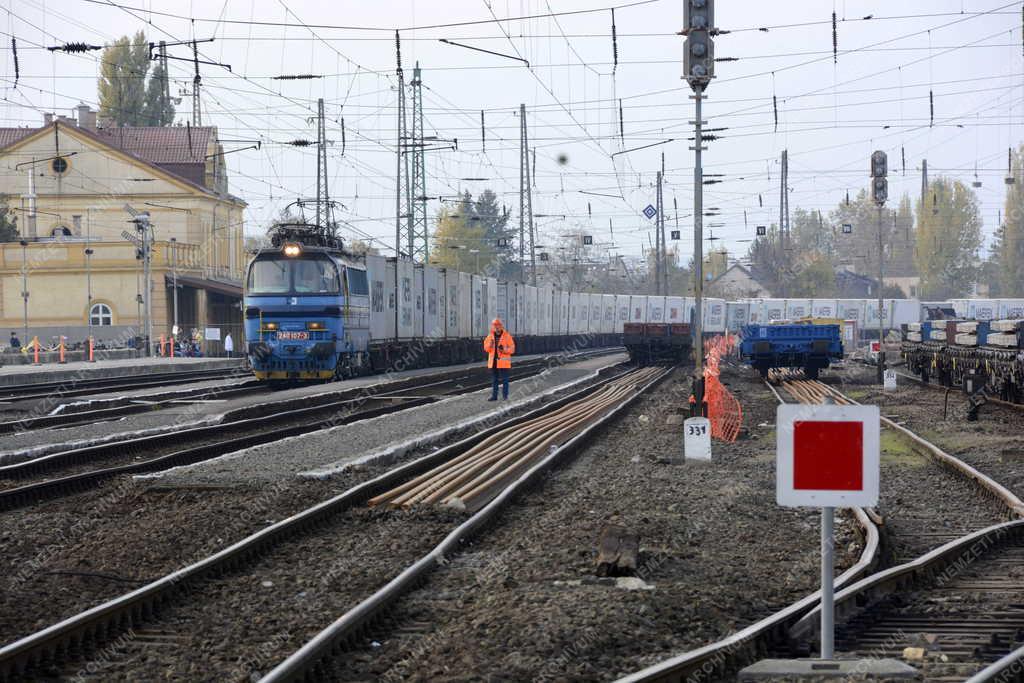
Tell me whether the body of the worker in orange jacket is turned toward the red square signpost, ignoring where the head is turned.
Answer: yes

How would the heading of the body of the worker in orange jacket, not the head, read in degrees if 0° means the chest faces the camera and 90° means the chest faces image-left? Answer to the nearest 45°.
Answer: approximately 0°

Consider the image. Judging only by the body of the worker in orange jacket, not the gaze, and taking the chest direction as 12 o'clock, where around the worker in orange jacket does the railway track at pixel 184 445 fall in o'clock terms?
The railway track is roughly at 1 o'clock from the worker in orange jacket.

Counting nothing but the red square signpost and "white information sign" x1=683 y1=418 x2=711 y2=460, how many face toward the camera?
2

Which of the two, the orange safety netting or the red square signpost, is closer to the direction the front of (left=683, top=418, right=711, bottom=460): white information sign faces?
the red square signpost

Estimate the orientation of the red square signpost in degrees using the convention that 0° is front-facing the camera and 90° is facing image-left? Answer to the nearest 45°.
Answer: approximately 0°

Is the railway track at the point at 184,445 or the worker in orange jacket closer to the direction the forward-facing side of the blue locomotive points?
the railway track
